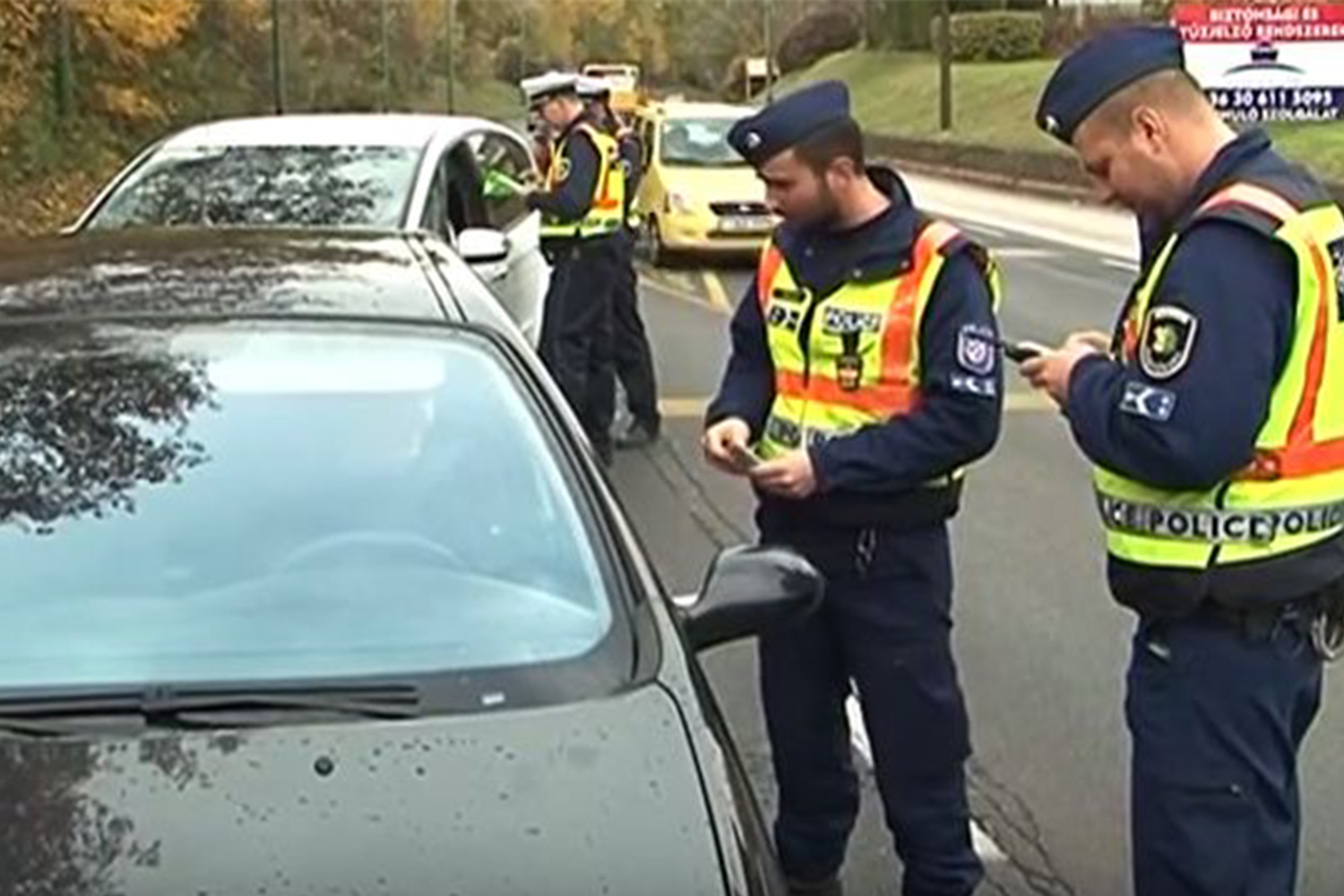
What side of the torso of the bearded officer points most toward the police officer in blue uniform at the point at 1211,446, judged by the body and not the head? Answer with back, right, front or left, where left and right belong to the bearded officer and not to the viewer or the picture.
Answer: left

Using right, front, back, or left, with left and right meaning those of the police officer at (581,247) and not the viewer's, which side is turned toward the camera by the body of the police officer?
left

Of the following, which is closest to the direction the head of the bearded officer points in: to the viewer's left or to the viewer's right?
to the viewer's left

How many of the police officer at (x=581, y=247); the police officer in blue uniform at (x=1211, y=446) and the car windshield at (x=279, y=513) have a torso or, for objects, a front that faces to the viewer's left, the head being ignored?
2

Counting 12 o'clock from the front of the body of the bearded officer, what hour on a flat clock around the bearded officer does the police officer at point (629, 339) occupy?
The police officer is roughly at 4 o'clock from the bearded officer.

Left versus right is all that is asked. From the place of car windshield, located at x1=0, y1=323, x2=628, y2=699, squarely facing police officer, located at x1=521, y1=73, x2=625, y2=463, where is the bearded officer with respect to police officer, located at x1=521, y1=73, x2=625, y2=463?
right

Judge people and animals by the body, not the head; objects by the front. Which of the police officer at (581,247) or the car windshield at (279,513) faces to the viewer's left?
the police officer

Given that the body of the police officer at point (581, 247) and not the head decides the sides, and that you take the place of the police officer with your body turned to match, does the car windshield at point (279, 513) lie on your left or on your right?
on your left

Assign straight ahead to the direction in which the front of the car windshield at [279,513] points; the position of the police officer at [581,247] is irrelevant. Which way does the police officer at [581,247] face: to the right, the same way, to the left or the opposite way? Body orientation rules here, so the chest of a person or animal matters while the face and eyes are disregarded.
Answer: to the right

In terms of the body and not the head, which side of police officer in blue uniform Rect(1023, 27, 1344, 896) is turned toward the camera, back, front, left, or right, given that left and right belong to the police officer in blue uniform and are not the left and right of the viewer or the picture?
left

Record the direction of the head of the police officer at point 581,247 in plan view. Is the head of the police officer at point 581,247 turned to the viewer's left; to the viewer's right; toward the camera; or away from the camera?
to the viewer's left

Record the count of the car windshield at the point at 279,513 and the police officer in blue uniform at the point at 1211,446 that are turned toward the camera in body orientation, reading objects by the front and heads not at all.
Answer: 1

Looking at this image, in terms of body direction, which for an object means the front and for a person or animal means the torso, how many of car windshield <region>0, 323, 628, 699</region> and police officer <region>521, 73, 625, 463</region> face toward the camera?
1

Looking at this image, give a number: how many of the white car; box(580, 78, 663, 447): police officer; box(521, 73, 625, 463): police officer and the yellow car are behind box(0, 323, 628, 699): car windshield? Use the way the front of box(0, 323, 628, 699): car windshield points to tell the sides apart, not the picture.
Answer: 4
